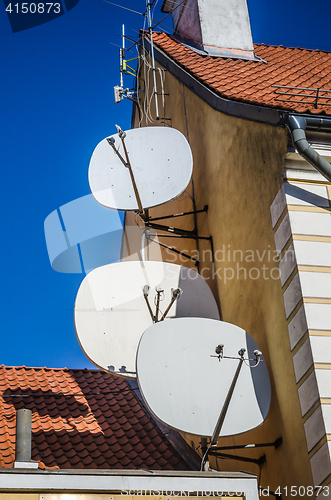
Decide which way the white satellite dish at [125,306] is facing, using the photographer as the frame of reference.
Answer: facing the viewer

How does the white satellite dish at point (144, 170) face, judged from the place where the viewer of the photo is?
facing the viewer and to the left of the viewer

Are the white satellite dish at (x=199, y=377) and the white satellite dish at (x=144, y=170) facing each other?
no

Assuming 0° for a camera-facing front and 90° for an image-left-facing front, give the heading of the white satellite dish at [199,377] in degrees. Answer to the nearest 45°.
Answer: approximately 315°

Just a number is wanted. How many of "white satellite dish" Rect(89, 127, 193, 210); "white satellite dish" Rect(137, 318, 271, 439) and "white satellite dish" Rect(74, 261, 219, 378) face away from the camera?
0

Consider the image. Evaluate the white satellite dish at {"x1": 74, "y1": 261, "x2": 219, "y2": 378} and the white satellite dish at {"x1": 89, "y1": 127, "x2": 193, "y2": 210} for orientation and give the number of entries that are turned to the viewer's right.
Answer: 0
